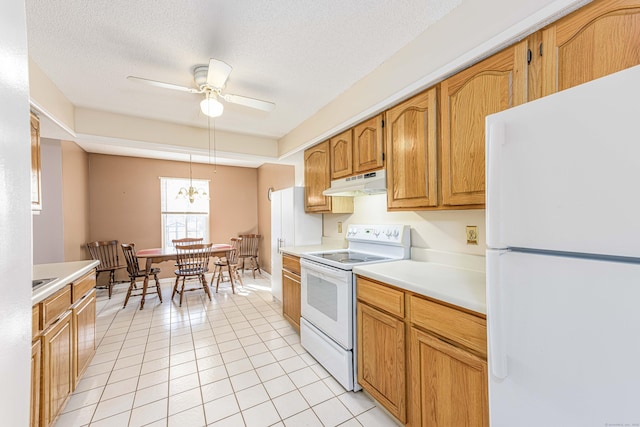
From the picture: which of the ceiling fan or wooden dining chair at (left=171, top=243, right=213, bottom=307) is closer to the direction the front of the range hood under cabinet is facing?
the ceiling fan

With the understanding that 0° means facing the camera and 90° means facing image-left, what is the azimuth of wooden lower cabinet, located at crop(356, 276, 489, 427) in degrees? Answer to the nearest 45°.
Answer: approximately 45°
